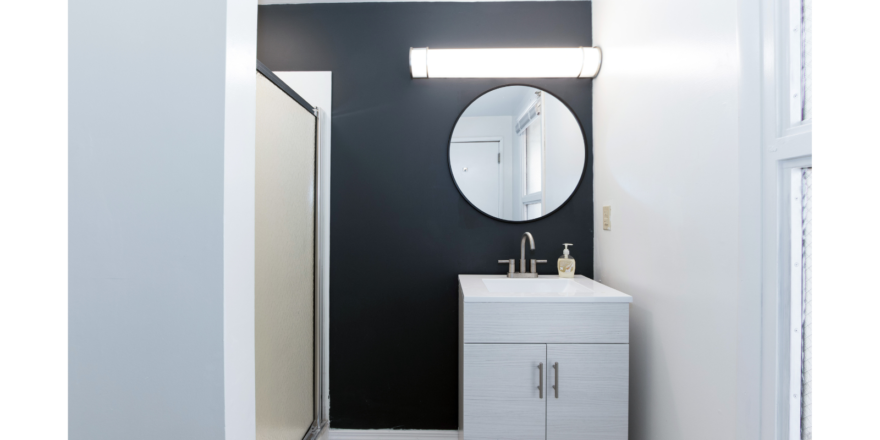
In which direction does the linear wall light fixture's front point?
toward the camera

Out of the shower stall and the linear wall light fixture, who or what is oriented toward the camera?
the linear wall light fixture

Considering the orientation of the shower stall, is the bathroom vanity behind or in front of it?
in front

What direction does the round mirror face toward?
toward the camera

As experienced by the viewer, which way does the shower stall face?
facing to the right of the viewer

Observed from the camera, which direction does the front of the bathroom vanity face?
facing the viewer

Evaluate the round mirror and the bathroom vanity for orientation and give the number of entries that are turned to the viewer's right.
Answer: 0

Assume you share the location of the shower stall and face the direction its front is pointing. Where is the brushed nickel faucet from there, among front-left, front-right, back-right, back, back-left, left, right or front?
front

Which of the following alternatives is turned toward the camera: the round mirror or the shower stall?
the round mirror

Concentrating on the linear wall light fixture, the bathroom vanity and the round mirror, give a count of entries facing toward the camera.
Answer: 3

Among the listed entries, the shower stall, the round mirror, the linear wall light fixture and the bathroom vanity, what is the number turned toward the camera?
3
